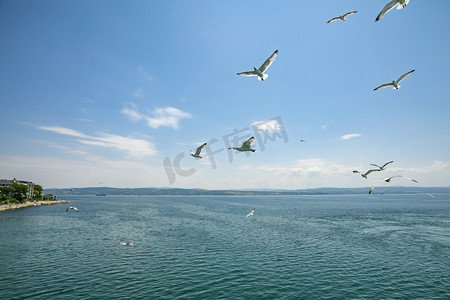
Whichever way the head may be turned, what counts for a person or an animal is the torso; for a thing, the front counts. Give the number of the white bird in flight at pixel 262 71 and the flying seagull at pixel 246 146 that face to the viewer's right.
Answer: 0

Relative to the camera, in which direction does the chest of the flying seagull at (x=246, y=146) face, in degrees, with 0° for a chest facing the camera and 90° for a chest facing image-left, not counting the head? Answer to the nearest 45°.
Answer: approximately 90°
